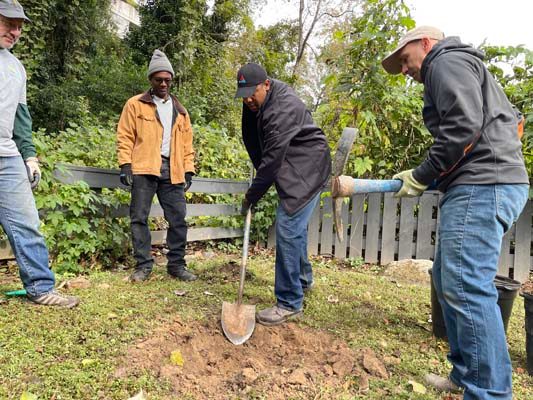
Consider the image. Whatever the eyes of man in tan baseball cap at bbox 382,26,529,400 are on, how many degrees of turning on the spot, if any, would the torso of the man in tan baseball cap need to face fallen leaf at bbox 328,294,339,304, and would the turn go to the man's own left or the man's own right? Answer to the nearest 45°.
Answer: approximately 45° to the man's own right

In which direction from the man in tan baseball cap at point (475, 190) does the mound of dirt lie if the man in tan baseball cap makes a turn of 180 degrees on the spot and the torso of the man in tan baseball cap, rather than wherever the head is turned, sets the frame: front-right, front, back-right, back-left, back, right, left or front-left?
back

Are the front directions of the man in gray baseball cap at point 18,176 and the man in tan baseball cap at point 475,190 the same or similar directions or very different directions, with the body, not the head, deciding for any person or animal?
very different directions

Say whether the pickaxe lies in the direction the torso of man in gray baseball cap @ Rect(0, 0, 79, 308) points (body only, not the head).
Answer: yes

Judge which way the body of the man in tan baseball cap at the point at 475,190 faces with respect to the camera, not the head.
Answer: to the viewer's left

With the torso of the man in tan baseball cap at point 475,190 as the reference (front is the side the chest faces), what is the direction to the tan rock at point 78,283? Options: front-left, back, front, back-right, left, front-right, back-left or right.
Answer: front

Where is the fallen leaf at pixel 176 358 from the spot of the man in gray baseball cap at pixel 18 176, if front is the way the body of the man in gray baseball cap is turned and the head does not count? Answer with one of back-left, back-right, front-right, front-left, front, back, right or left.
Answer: front

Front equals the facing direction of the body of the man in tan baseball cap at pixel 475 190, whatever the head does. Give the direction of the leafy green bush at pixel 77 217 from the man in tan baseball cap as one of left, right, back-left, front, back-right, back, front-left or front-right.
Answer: front

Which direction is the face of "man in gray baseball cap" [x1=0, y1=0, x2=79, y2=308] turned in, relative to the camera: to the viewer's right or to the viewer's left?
to the viewer's right

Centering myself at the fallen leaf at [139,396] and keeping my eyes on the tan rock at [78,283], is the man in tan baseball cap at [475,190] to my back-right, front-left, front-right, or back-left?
back-right

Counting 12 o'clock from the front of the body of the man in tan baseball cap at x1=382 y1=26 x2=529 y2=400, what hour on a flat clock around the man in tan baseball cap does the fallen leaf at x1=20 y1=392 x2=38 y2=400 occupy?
The fallen leaf is roughly at 11 o'clock from the man in tan baseball cap.

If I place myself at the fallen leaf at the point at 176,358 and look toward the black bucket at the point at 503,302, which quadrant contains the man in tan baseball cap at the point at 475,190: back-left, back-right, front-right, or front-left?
front-right

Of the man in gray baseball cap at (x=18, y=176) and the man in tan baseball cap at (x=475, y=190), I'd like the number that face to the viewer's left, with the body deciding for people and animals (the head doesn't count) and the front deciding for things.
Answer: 1

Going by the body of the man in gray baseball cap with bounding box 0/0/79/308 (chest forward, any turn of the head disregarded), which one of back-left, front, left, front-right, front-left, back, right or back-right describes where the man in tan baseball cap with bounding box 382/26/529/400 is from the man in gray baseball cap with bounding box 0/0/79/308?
front

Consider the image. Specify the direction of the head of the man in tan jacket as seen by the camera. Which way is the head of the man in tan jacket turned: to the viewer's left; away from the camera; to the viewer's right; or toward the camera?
toward the camera

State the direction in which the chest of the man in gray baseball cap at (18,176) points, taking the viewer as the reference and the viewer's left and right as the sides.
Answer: facing the viewer and to the right of the viewer

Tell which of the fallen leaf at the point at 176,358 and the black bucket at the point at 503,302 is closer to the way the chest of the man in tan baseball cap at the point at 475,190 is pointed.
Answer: the fallen leaf
